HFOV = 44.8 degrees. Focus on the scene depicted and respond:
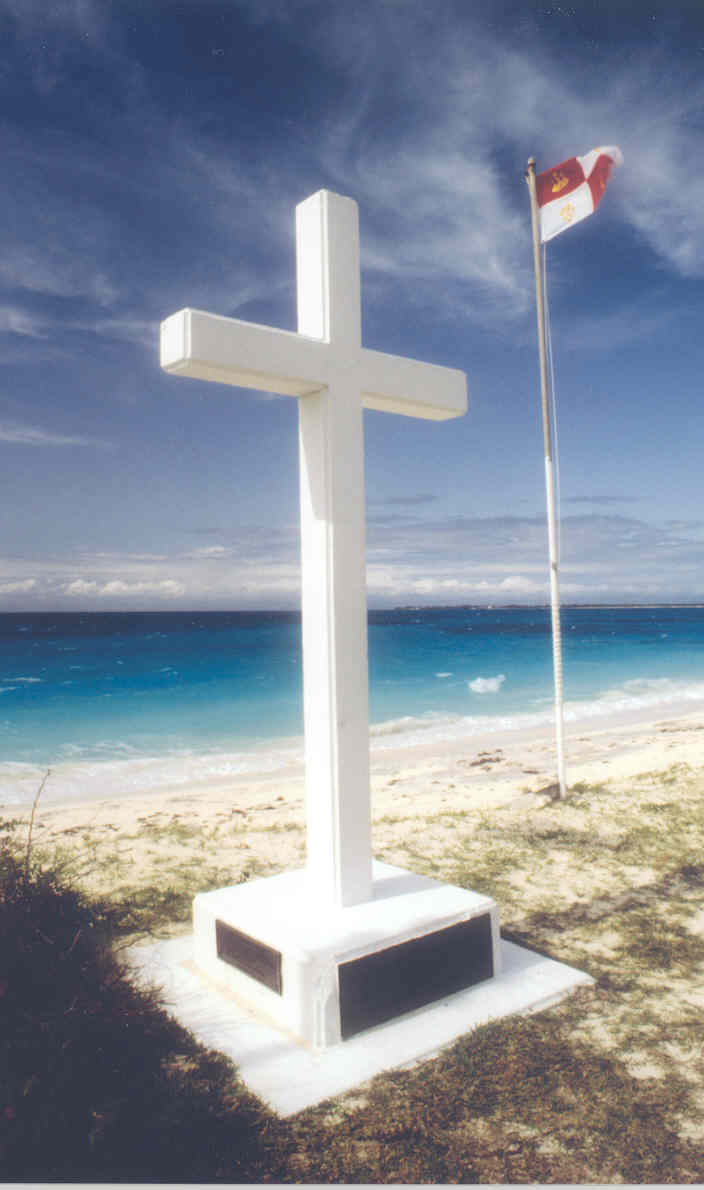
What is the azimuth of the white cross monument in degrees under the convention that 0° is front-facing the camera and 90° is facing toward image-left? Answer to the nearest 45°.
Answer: approximately 315°

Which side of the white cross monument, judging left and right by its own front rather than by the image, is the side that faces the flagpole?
left
